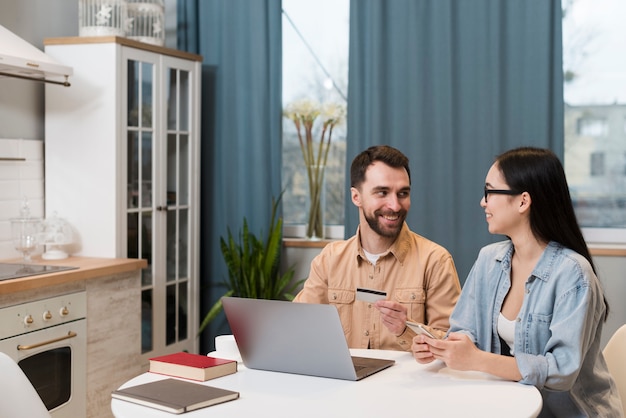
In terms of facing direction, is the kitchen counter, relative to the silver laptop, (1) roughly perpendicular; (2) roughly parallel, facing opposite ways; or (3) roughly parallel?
roughly perpendicular

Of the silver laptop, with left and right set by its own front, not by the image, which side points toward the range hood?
left

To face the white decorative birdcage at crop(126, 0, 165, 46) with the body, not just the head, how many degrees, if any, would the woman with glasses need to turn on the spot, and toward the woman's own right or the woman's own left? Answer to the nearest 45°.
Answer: approximately 90° to the woman's own right

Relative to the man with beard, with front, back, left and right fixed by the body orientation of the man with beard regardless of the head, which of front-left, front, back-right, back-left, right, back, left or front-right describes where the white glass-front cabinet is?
back-right

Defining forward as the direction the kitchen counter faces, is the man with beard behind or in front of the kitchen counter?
in front

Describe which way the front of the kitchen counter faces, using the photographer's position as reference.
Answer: facing the viewer and to the right of the viewer

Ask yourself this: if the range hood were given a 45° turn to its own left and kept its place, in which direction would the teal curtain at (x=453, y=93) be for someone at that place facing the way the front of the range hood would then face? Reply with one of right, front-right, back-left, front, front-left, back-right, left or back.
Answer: front

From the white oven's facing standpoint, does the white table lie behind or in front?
in front

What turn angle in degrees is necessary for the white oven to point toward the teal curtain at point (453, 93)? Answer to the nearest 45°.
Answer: approximately 45° to its left

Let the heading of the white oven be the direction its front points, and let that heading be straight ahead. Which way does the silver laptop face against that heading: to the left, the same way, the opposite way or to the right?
to the left

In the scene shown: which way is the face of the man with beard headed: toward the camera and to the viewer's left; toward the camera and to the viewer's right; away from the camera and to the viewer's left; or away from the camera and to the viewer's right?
toward the camera and to the viewer's right

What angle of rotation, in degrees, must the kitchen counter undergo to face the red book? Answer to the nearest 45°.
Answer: approximately 45° to its right
